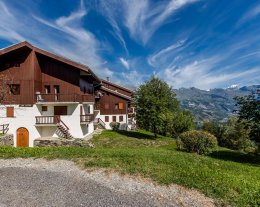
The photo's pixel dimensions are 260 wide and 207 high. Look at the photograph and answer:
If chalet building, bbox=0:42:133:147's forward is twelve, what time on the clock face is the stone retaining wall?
The stone retaining wall is roughly at 11 o'clock from the chalet building.

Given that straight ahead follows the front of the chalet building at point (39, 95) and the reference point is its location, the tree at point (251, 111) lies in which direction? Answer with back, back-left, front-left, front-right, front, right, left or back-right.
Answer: front-left

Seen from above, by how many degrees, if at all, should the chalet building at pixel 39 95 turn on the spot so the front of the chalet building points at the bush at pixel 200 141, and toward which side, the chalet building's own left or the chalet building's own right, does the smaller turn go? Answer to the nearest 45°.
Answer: approximately 45° to the chalet building's own left

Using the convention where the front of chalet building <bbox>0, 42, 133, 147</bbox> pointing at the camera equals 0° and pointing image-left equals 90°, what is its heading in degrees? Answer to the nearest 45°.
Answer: approximately 0°
